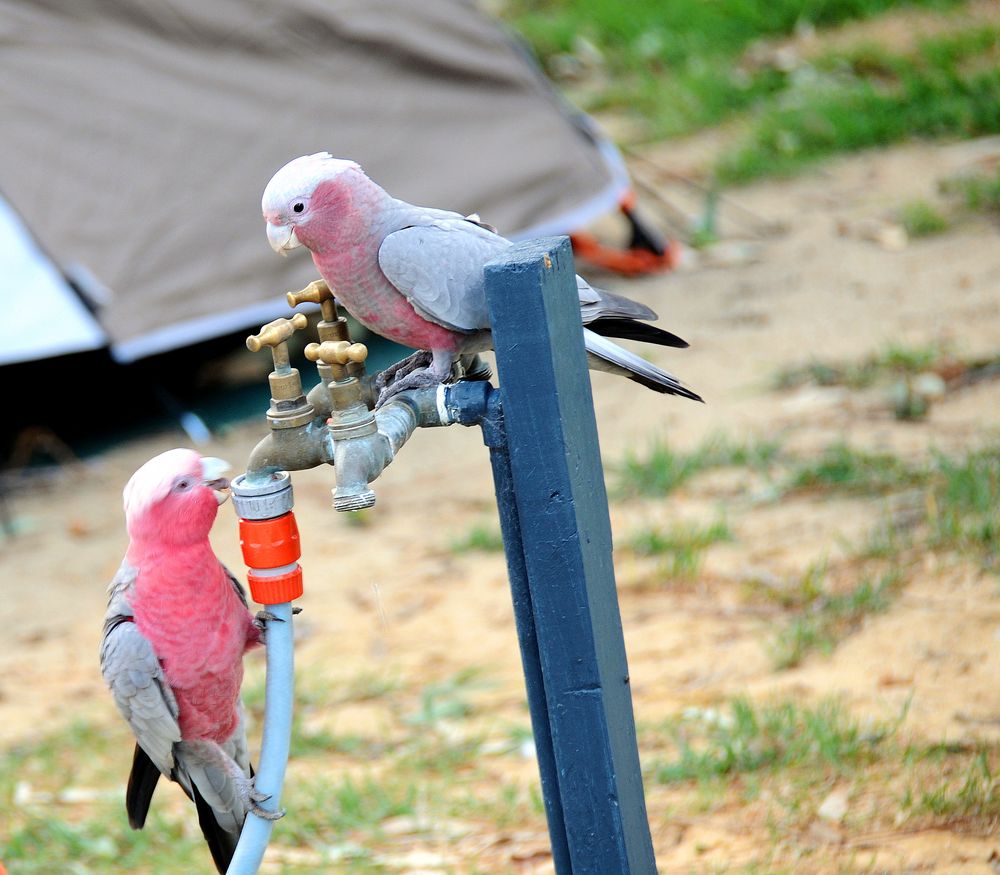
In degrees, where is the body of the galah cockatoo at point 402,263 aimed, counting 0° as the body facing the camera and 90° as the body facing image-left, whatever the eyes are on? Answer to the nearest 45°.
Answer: approximately 90°
